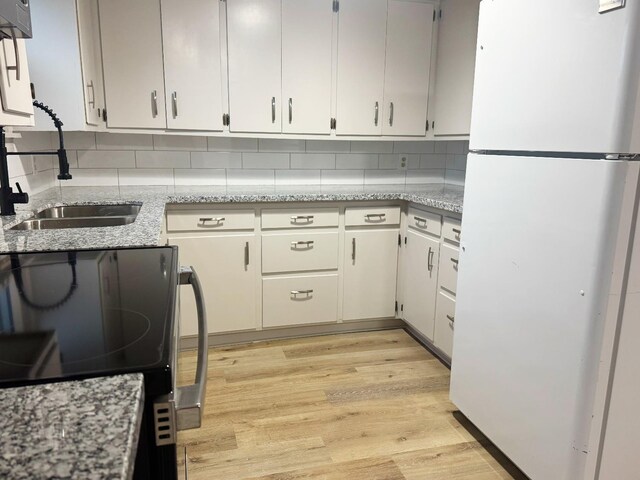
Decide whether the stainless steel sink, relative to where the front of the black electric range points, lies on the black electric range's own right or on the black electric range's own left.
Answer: on the black electric range's own left

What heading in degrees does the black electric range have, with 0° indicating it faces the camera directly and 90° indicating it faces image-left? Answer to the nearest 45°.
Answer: approximately 270°

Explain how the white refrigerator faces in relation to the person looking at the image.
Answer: facing the viewer and to the left of the viewer

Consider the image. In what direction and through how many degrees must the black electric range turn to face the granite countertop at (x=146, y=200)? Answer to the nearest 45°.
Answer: approximately 90° to its left

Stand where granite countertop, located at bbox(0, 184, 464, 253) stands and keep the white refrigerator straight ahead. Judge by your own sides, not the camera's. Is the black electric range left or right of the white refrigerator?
right

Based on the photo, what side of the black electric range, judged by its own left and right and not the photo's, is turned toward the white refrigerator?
front

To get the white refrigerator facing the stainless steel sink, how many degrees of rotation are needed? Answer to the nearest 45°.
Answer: approximately 45° to its right

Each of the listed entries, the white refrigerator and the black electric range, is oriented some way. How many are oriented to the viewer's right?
1

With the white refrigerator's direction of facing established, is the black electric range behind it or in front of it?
in front

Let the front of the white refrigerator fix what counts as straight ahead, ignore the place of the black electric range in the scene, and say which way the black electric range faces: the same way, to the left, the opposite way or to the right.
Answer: the opposite way

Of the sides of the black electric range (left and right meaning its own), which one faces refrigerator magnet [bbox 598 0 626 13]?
front
